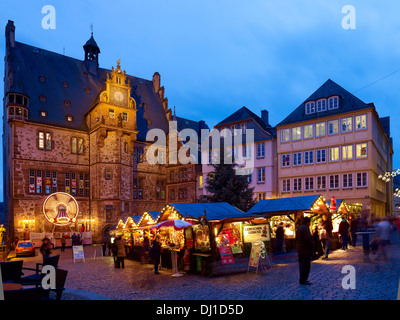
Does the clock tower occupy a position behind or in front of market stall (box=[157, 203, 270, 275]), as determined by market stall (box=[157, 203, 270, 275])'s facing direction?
behind

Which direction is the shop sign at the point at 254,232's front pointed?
toward the camera

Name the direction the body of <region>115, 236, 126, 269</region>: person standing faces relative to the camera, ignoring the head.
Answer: away from the camera

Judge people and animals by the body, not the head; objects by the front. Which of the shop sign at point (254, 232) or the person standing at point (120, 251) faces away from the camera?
the person standing

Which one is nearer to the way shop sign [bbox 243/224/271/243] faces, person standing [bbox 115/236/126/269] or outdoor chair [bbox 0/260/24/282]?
the outdoor chair

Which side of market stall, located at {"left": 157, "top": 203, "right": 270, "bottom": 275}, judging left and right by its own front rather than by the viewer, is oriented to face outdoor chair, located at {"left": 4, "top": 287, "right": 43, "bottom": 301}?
front

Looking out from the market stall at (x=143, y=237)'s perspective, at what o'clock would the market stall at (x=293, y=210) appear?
the market stall at (x=293, y=210) is roughly at 8 o'clock from the market stall at (x=143, y=237).

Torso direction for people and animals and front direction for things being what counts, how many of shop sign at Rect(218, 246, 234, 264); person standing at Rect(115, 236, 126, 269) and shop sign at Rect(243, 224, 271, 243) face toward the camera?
2

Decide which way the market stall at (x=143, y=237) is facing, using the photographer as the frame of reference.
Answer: facing the viewer and to the left of the viewer

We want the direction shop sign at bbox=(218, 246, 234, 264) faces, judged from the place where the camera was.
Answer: facing the viewer

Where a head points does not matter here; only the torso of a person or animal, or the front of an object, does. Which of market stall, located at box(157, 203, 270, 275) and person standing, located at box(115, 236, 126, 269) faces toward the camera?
the market stall
